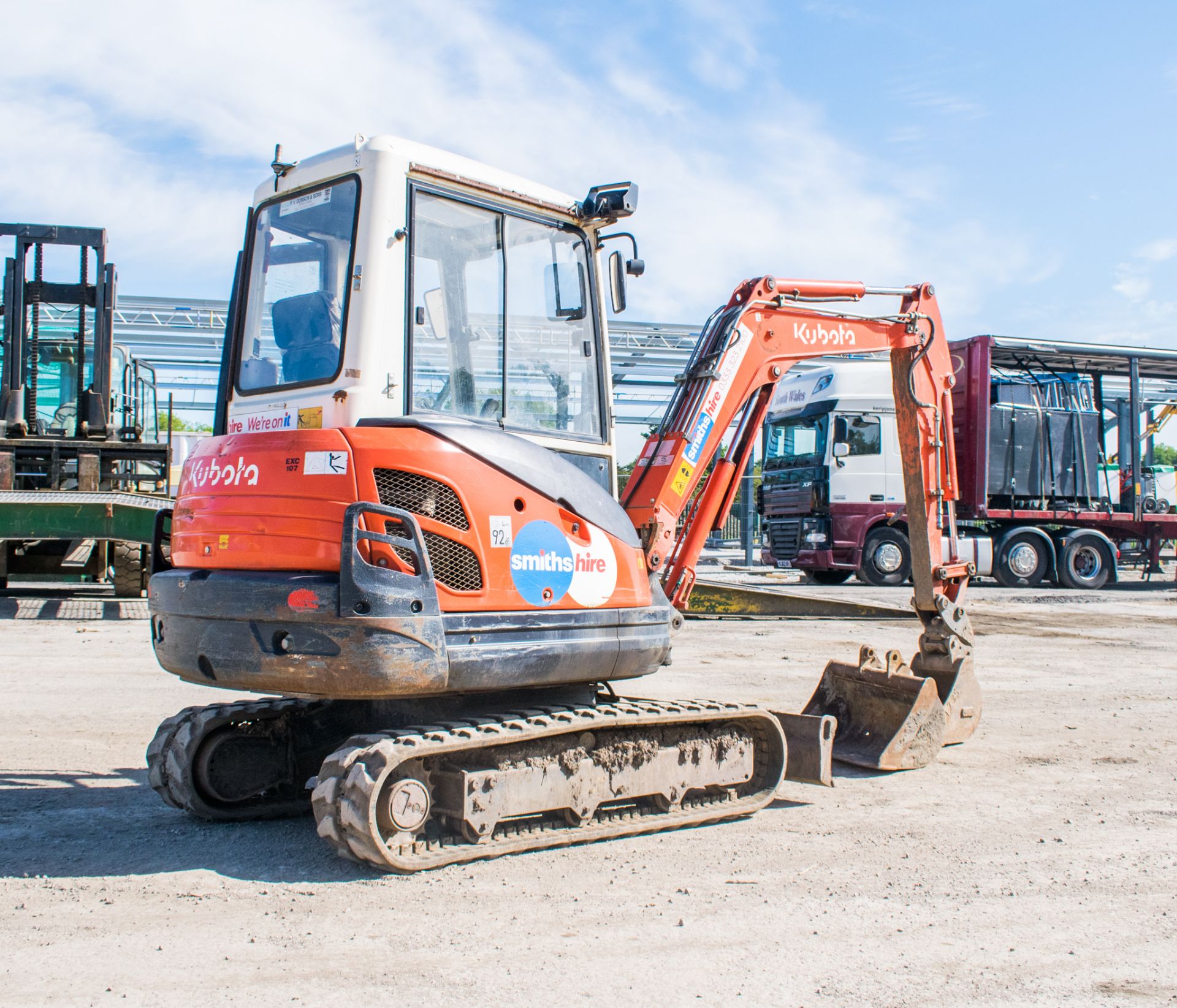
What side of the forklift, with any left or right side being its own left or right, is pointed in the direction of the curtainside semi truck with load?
left

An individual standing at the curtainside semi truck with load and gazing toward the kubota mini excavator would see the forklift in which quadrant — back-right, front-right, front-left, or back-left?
front-right

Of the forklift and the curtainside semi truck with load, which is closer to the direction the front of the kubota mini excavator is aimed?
the curtainside semi truck with load

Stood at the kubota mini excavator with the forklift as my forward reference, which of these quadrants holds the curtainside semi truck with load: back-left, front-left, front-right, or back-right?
front-right

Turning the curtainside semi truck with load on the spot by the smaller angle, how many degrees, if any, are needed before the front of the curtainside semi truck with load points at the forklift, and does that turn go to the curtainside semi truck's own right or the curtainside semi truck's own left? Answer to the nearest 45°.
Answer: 0° — it already faces it

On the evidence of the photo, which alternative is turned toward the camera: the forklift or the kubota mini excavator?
the forklift

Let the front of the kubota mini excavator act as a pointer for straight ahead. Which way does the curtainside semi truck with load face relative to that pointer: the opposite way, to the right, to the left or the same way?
the opposite way

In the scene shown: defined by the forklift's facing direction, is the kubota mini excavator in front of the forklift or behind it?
in front

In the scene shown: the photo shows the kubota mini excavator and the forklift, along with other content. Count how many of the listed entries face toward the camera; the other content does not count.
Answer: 1

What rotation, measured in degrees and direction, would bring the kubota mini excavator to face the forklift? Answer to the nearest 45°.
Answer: approximately 90° to its left

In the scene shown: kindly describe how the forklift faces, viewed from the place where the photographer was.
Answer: facing the viewer

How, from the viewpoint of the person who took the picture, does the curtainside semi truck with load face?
facing the viewer and to the left of the viewer

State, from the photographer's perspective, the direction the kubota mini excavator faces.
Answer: facing away from the viewer and to the right of the viewer
